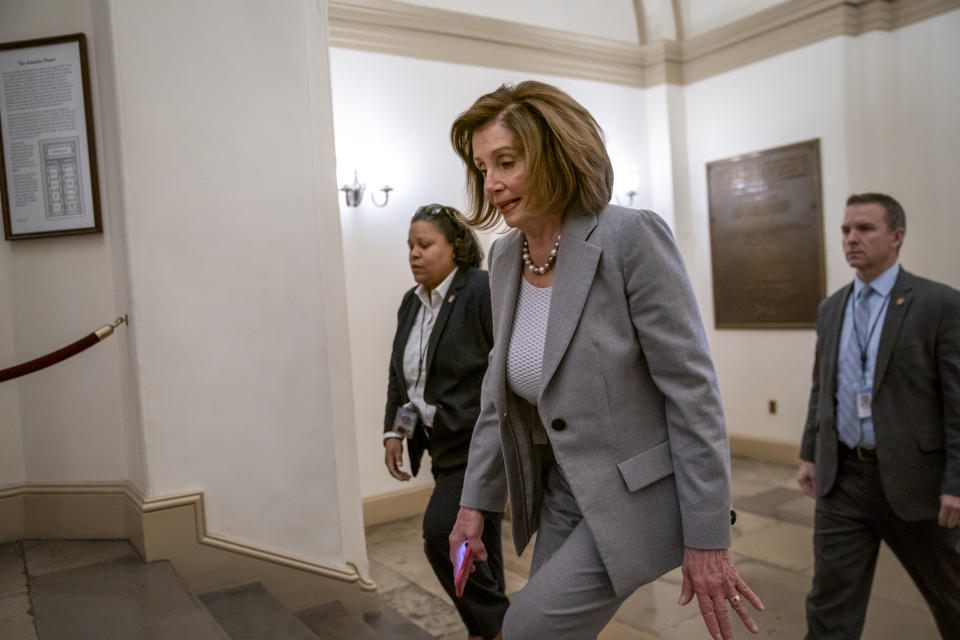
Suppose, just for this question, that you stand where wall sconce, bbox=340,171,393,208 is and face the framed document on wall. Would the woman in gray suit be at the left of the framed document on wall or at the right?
left

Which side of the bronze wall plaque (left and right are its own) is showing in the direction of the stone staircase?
front

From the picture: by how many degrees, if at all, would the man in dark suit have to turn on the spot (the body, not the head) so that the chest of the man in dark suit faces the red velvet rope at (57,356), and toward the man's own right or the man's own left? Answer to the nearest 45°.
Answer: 0° — they already face it

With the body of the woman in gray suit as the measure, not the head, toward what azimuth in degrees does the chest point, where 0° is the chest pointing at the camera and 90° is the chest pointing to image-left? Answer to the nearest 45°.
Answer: approximately 45°

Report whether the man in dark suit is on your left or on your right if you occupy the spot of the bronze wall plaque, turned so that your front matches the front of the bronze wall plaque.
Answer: on your left

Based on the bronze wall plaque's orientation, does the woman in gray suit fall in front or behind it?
in front

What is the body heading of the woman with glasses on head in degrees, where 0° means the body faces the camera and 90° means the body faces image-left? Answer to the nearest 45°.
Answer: approximately 45°

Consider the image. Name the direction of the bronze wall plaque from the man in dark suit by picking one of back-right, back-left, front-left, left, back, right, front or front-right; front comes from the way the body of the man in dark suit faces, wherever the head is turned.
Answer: back-right
